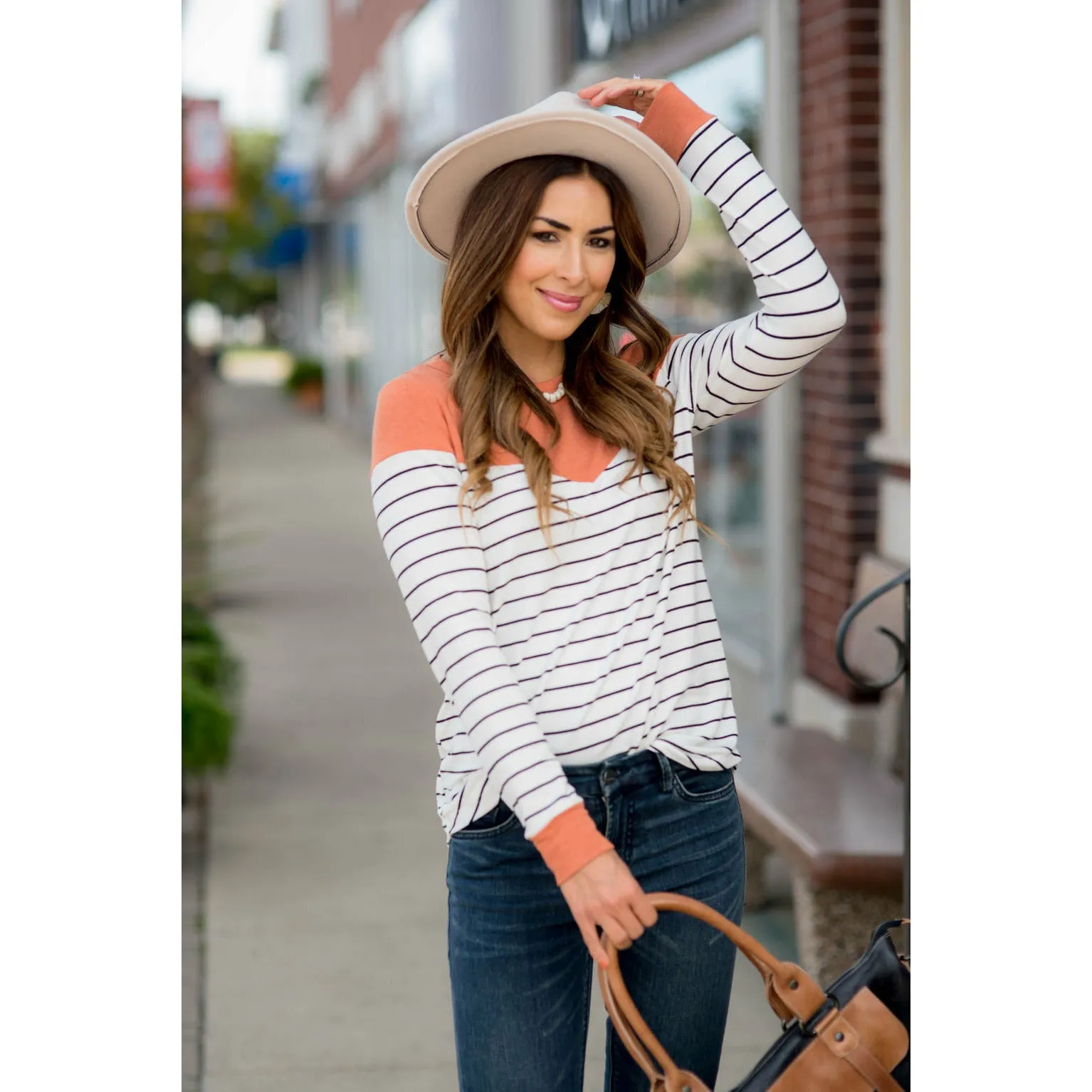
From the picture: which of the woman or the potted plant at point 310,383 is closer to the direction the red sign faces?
the woman

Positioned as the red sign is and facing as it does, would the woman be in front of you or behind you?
in front

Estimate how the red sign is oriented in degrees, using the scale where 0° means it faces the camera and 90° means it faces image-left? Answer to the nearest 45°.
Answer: approximately 0°

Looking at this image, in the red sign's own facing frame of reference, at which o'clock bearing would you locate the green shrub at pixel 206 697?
The green shrub is roughly at 12 o'clock from the red sign.
